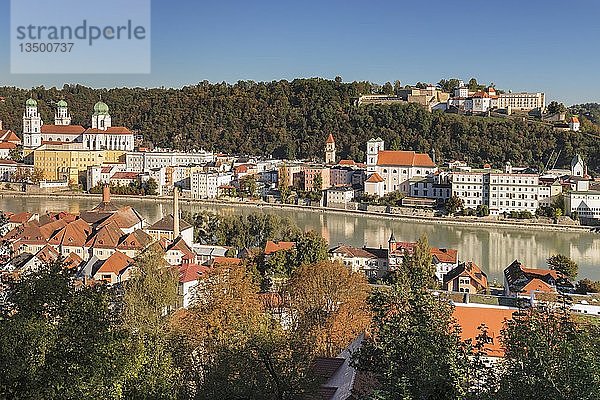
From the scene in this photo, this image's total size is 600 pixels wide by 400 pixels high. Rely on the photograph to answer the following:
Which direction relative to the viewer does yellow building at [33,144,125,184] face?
toward the camera

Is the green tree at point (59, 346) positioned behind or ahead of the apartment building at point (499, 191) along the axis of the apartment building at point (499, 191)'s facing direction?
ahead

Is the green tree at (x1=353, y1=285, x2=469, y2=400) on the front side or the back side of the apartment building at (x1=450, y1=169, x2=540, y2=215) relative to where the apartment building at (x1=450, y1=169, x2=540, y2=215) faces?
on the front side

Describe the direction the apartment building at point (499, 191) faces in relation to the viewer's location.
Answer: facing the viewer

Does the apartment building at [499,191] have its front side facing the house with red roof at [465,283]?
yes

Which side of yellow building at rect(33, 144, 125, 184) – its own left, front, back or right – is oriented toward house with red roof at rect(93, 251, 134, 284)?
front

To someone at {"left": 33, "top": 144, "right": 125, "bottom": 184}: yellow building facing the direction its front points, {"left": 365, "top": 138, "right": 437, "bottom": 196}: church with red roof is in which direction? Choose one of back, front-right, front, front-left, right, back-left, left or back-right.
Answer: front-left

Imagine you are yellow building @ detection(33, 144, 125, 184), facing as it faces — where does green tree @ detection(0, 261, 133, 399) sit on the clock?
The green tree is roughly at 12 o'clock from the yellow building.

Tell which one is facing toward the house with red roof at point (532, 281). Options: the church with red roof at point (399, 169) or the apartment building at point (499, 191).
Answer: the apartment building

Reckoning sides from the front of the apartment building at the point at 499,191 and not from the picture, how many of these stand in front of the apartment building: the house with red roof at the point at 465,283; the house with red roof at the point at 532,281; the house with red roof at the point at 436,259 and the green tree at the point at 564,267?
4

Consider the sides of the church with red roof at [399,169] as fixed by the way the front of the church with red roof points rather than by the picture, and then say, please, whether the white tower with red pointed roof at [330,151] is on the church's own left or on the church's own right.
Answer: on the church's own right

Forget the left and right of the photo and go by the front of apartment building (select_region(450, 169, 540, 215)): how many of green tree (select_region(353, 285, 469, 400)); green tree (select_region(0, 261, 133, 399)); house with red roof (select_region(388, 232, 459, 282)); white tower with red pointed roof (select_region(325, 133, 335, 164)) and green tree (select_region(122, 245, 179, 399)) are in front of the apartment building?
4

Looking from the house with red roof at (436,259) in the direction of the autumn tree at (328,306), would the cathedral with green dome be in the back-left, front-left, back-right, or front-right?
back-right

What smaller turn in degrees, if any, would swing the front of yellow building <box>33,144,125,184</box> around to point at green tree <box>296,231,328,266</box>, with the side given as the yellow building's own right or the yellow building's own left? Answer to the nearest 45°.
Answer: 0° — it already faces it
